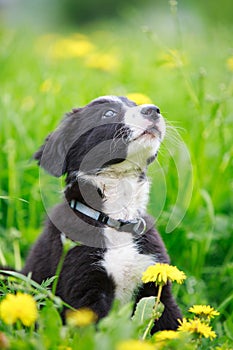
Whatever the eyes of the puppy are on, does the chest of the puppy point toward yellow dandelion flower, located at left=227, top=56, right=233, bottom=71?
no

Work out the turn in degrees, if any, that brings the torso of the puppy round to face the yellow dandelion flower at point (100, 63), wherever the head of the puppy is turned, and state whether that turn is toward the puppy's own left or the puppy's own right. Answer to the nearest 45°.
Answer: approximately 135° to the puppy's own left

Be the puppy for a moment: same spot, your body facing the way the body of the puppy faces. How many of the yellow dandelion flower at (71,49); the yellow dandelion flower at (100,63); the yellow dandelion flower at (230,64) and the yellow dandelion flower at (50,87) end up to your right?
0

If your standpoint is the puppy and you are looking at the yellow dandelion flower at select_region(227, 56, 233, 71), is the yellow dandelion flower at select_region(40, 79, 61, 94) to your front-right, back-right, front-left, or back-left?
front-left

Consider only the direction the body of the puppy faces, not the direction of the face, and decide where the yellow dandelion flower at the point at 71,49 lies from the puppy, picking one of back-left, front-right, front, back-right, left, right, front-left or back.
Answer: back-left

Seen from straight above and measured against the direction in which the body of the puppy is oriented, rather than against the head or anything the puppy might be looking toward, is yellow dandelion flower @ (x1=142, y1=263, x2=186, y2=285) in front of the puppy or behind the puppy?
in front

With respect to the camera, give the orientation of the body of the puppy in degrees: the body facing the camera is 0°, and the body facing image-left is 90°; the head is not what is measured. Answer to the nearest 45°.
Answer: approximately 315°
